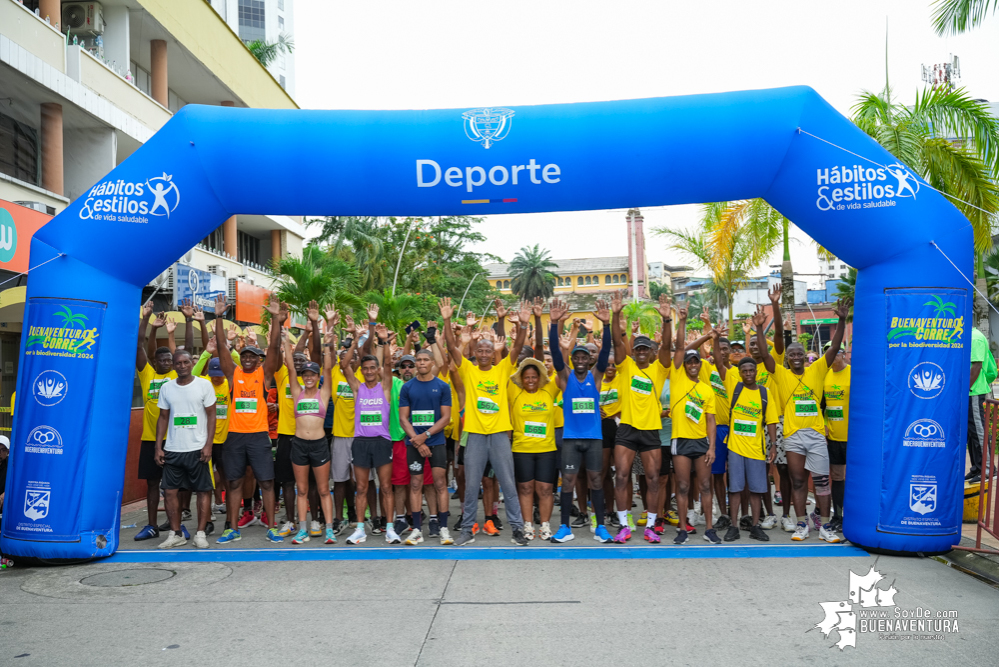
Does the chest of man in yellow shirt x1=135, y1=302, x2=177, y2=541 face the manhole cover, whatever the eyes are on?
yes

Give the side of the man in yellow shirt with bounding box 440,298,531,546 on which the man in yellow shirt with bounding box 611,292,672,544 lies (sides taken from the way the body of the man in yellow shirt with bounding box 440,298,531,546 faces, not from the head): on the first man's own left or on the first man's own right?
on the first man's own left

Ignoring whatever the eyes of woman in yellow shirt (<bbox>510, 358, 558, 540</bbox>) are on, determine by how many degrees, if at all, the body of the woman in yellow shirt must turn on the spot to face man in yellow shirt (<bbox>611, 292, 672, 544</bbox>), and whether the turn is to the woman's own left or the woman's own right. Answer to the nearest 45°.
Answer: approximately 90° to the woman's own left

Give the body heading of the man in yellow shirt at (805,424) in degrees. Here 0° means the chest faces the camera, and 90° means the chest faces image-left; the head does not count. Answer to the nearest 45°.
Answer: approximately 0°

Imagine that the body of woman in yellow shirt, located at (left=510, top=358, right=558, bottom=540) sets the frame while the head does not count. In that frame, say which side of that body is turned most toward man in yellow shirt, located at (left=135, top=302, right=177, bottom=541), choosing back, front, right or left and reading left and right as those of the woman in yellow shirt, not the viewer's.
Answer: right

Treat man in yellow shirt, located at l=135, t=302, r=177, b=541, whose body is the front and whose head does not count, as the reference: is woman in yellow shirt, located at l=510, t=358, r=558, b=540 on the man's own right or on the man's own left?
on the man's own left

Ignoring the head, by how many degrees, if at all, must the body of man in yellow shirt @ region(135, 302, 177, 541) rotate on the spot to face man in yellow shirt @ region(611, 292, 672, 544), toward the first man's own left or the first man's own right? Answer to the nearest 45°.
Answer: approximately 45° to the first man's own left

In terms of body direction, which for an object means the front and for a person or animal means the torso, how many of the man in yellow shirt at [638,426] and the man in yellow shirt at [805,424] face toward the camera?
2
